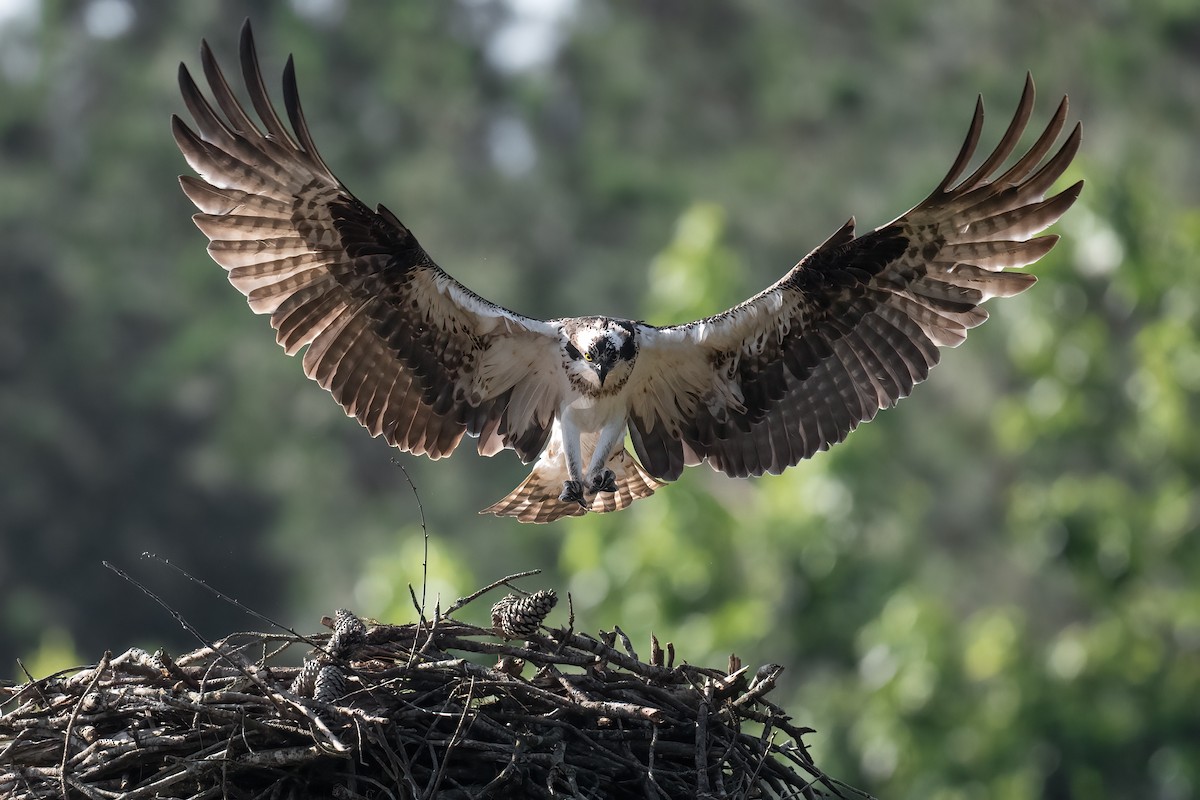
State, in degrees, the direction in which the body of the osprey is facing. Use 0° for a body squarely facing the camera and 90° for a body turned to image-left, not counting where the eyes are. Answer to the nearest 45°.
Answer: approximately 0°
